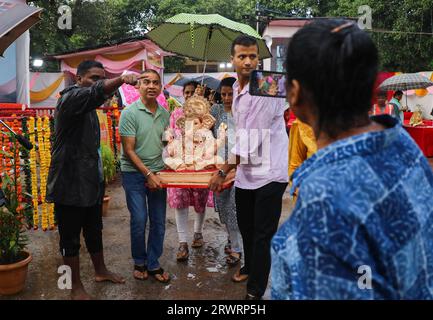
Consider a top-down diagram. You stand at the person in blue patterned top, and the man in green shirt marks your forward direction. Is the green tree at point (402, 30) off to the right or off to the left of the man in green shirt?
right

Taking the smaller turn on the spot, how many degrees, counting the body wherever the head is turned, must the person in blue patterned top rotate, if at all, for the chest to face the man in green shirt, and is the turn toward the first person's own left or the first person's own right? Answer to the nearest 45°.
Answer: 0° — they already face them

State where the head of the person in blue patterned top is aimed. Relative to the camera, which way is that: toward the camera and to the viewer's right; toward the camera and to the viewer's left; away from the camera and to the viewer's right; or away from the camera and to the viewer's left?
away from the camera and to the viewer's left

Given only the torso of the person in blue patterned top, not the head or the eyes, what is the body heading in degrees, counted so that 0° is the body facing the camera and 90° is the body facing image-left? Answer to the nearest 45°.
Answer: approximately 135°

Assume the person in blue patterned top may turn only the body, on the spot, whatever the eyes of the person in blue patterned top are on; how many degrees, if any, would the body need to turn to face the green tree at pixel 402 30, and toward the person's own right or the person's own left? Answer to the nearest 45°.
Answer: approximately 45° to the person's own right

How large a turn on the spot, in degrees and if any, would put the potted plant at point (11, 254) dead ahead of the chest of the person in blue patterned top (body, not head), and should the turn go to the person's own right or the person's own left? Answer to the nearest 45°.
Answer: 0° — they already face it

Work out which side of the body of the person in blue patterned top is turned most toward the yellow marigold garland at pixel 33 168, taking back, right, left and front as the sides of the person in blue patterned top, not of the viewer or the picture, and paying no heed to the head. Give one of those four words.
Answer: front

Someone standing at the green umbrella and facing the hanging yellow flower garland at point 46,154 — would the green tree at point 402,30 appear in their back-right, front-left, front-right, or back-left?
back-right

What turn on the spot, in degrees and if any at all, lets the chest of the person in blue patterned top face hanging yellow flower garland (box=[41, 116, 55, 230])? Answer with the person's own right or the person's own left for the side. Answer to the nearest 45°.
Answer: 0° — they already face it
